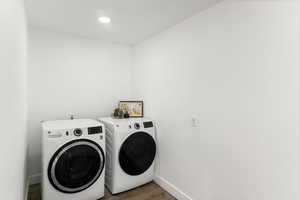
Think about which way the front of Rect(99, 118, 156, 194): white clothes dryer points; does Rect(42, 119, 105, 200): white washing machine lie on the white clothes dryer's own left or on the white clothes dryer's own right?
on the white clothes dryer's own right

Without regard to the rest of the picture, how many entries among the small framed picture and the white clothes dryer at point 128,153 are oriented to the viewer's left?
0

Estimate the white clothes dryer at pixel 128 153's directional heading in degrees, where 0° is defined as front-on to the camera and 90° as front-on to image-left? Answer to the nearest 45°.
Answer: approximately 315°

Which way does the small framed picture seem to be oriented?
toward the camera

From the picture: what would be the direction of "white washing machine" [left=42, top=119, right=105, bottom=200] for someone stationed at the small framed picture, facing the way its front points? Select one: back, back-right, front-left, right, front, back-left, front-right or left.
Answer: front-right
